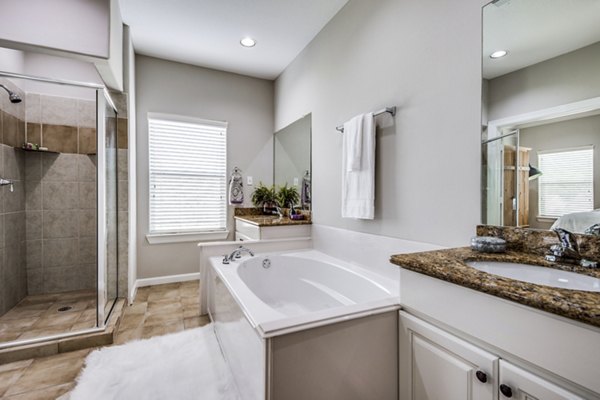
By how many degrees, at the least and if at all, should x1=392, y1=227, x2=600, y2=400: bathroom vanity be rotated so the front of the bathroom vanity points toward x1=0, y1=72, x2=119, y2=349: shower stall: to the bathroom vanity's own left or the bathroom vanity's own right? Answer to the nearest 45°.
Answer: approximately 45° to the bathroom vanity's own right

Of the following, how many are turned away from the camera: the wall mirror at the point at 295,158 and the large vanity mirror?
0

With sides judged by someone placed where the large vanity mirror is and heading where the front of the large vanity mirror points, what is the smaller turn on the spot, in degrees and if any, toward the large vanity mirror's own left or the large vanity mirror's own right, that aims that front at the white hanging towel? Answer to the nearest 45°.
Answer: approximately 45° to the large vanity mirror's own right

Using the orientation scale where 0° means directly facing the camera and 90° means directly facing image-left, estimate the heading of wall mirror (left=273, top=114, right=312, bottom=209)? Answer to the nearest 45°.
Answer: approximately 45°

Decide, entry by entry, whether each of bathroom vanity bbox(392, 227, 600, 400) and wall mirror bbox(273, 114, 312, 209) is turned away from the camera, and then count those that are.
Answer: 0

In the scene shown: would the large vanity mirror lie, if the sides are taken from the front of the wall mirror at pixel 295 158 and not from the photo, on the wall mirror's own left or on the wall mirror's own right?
on the wall mirror's own left

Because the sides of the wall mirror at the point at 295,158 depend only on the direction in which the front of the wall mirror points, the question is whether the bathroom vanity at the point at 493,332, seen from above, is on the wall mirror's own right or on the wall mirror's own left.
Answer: on the wall mirror's own left

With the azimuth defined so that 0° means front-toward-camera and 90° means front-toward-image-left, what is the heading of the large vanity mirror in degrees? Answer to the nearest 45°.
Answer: approximately 45°

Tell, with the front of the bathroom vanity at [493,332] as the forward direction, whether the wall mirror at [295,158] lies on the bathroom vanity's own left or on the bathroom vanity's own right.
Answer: on the bathroom vanity's own right

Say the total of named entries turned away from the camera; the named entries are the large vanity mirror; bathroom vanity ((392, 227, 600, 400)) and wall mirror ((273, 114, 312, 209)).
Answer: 0

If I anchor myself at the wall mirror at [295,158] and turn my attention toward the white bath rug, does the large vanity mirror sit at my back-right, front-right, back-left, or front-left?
front-left

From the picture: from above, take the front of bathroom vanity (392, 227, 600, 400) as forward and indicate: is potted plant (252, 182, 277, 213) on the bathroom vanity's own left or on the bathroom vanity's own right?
on the bathroom vanity's own right
